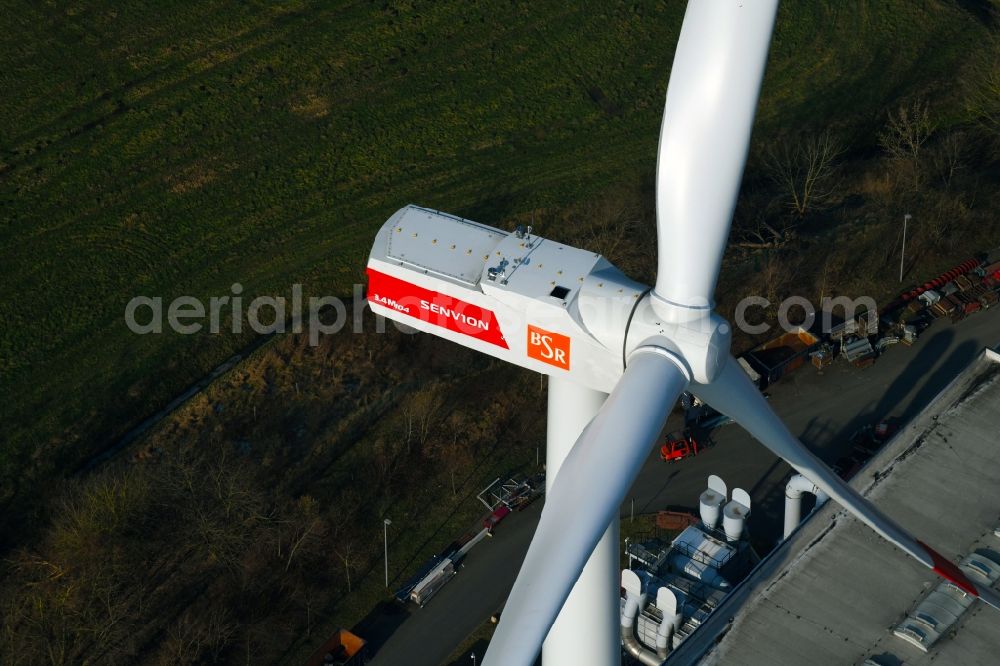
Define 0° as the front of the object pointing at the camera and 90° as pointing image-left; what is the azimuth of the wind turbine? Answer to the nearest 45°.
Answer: approximately 315°
